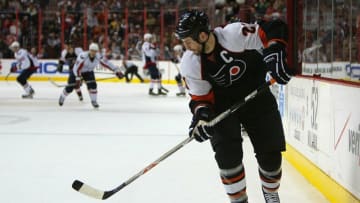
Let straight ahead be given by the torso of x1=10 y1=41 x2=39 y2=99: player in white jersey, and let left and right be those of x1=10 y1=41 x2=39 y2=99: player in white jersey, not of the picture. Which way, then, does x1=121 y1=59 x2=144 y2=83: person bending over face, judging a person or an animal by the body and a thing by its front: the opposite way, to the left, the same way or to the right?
the same way

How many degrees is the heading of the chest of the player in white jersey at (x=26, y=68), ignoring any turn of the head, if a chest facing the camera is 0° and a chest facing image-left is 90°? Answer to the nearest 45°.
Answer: approximately 90°

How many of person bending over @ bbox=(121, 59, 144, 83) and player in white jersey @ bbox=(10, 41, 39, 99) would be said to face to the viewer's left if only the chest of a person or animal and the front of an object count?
2

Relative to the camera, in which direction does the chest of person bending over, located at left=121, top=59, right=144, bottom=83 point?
to the viewer's left

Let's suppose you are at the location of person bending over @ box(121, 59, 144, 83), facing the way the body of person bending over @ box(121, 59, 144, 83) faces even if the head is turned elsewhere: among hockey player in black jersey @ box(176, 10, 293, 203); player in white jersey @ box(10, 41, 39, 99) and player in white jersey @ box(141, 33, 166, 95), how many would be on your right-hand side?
0

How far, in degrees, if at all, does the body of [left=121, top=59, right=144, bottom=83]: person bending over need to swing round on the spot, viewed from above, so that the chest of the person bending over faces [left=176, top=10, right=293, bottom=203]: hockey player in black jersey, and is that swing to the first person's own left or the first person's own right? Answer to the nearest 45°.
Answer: approximately 90° to the first person's own left

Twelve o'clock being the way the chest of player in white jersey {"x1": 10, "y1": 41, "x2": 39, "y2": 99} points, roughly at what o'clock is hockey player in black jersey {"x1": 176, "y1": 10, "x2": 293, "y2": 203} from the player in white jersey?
The hockey player in black jersey is roughly at 9 o'clock from the player in white jersey.

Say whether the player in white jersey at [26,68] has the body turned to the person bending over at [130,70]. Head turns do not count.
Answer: no

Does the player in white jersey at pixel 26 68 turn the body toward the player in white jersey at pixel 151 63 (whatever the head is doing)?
no
